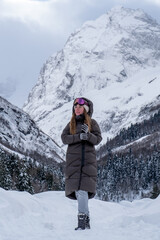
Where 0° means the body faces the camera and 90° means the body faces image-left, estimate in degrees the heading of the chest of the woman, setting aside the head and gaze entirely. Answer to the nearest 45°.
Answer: approximately 0°

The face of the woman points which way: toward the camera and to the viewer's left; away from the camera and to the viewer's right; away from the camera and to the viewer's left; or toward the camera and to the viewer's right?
toward the camera and to the viewer's left
